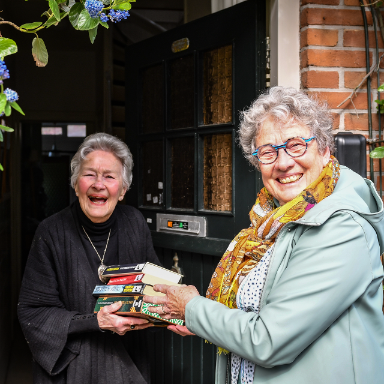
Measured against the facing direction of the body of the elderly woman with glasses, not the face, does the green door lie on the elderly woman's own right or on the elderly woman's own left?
on the elderly woman's own right

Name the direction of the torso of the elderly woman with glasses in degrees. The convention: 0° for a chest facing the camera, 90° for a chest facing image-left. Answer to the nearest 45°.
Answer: approximately 45°
